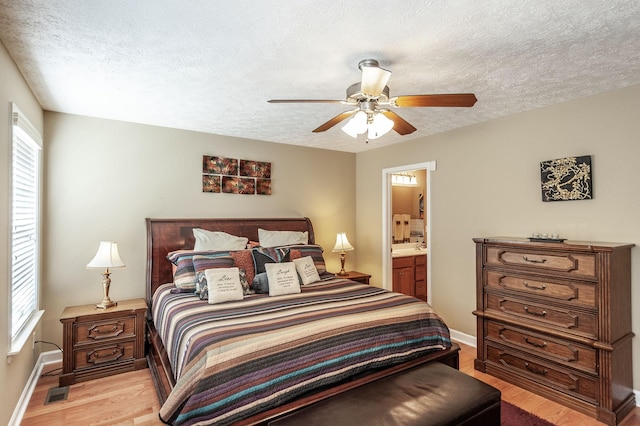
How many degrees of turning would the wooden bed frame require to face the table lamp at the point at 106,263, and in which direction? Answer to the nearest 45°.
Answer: approximately 90° to its right

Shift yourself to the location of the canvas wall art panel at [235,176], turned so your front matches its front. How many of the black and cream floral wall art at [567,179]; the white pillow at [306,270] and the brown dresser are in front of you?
3

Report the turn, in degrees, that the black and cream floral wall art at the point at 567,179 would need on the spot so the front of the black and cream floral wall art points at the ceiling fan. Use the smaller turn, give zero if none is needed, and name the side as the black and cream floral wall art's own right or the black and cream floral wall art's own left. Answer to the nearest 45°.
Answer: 0° — it already faces it

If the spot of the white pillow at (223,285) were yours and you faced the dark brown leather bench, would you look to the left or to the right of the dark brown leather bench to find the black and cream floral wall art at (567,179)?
left

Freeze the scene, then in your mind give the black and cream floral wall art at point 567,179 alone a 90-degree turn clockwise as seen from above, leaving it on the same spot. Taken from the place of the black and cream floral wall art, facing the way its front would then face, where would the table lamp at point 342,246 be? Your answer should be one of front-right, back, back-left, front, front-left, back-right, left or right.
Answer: front-left

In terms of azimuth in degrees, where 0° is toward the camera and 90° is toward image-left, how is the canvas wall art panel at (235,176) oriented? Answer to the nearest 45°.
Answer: approximately 315°

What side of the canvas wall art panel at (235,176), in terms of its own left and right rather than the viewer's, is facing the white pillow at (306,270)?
front

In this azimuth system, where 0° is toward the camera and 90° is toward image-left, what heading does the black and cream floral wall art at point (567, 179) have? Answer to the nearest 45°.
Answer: approximately 45°

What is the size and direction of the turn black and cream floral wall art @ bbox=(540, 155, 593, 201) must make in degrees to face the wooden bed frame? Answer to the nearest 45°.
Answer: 0° — it already faces it

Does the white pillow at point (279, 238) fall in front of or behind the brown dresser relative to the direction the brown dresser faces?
in front

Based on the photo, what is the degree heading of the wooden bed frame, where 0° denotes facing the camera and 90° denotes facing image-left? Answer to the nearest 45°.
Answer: approximately 315°

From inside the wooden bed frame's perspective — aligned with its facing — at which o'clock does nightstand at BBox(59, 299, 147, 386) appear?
The nightstand is roughly at 3 o'clock from the wooden bed frame.

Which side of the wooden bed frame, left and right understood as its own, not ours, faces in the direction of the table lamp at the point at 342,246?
left
